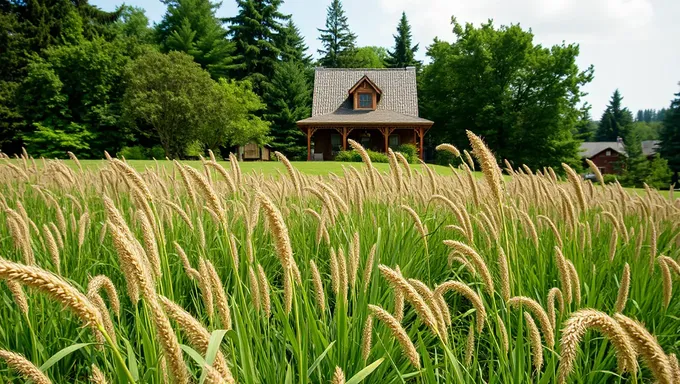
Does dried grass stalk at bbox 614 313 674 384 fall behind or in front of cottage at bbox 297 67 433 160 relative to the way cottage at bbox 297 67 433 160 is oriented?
in front

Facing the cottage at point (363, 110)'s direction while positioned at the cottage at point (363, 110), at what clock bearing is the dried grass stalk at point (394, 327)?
The dried grass stalk is roughly at 12 o'clock from the cottage.

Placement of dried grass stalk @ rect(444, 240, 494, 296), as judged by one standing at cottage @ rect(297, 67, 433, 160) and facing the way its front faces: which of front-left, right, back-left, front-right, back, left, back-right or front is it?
front

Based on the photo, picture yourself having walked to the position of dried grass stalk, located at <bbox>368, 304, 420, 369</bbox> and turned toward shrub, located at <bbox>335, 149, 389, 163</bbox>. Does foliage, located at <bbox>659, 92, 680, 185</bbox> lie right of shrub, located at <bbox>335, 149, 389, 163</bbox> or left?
right

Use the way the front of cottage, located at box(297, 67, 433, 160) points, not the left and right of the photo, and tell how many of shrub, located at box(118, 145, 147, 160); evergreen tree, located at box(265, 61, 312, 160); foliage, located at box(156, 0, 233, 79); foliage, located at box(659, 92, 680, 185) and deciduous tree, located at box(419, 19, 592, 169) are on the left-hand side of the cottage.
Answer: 2

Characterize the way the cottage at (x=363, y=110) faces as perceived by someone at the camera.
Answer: facing the viewer

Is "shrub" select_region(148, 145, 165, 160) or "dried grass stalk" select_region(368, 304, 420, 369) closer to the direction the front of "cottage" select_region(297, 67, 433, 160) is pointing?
the dried grass stalk

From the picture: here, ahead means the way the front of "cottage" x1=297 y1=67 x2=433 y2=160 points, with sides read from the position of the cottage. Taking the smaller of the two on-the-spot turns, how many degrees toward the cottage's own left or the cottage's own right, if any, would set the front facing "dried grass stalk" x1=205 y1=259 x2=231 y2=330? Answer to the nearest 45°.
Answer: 0° — it already faces it

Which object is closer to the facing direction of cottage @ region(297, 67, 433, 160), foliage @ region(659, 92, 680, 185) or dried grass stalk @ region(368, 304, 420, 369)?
the dried grass stalk

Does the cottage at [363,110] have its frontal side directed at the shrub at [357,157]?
yes

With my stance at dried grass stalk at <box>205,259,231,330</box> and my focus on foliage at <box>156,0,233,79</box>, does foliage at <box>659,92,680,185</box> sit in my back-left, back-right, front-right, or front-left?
front-right

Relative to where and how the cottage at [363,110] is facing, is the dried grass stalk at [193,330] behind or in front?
in front

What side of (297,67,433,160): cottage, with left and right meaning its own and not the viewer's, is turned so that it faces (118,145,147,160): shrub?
right

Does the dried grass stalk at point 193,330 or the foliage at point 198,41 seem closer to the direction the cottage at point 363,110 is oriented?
the dried grass stalk

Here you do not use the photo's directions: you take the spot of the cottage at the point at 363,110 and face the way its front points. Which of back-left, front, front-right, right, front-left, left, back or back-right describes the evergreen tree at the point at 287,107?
back-right

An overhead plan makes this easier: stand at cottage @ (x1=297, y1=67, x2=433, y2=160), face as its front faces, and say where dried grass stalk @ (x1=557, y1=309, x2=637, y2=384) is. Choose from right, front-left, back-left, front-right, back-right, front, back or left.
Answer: front

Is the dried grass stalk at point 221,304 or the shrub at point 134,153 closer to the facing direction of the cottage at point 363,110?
the dried grass stalk
